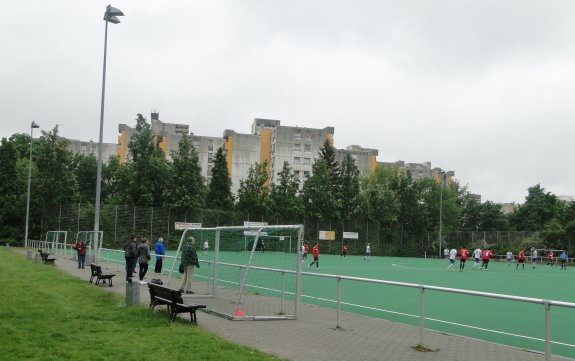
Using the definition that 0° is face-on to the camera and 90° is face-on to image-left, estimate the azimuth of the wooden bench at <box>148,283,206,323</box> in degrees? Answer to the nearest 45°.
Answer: approximately 225°

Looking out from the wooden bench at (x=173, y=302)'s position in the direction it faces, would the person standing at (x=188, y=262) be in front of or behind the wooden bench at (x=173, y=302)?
in front

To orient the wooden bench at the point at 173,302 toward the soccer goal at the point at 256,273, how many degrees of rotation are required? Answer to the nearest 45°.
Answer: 0° — it already faces it

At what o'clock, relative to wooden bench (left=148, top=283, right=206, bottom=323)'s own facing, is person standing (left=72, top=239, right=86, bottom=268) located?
The person standing is roughly at 10 o'clock from the wooden bench.

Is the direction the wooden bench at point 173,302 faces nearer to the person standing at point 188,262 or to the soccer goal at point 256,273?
the soccer goal
